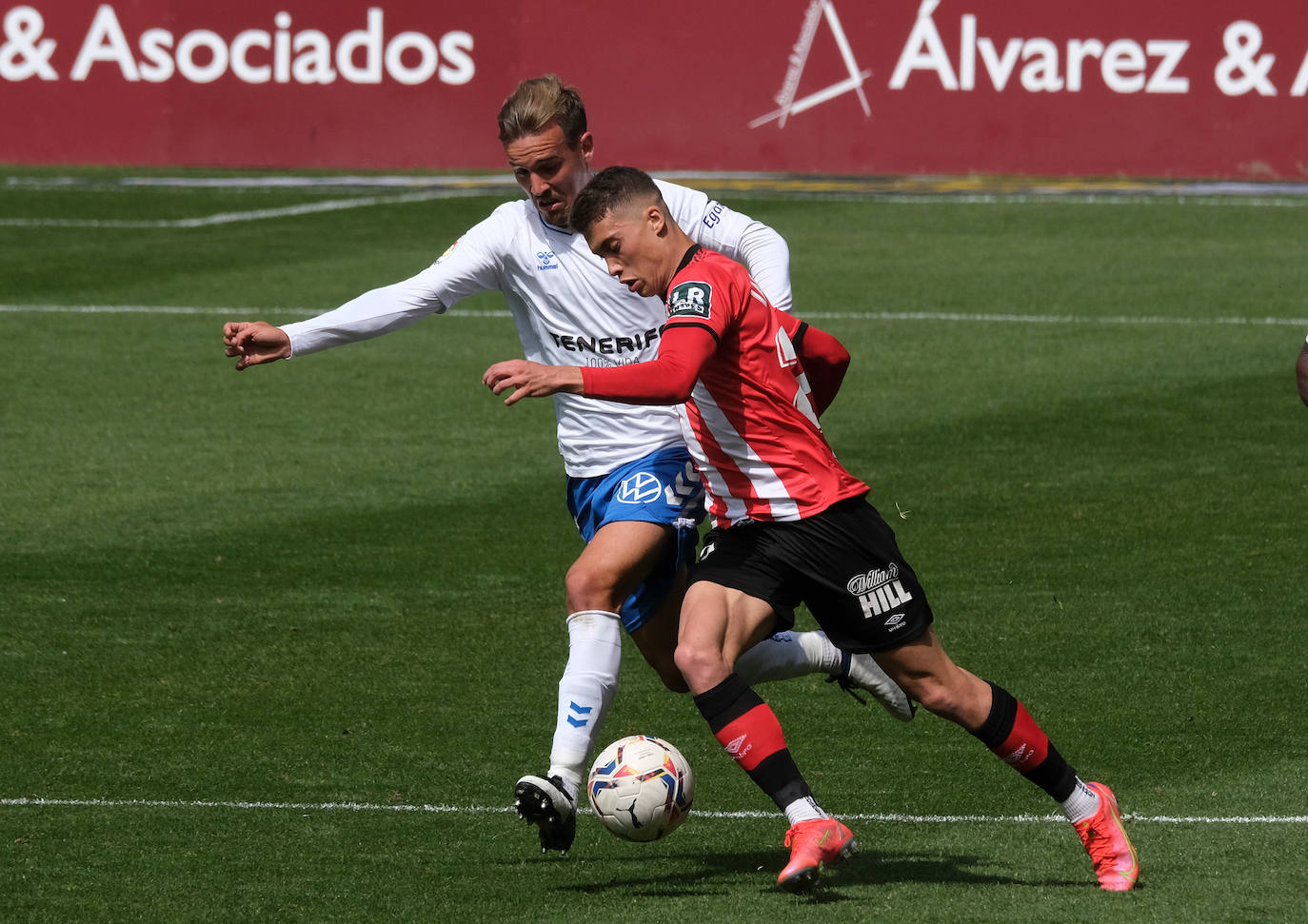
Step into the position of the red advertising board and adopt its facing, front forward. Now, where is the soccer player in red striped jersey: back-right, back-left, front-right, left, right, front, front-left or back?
front

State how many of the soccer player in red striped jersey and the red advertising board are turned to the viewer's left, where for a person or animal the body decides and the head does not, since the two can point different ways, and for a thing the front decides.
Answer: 1

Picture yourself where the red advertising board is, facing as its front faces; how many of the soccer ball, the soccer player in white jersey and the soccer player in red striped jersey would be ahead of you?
3

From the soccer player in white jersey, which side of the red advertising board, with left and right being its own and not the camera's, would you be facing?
front

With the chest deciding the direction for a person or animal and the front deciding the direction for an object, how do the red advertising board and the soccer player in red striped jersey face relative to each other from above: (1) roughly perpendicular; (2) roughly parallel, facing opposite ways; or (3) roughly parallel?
roughly perpendicular

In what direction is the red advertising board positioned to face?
toward the camera

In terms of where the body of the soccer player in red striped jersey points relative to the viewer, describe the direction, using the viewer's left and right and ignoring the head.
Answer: facing to the left of the viewer

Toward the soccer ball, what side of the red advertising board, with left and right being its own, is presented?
front
